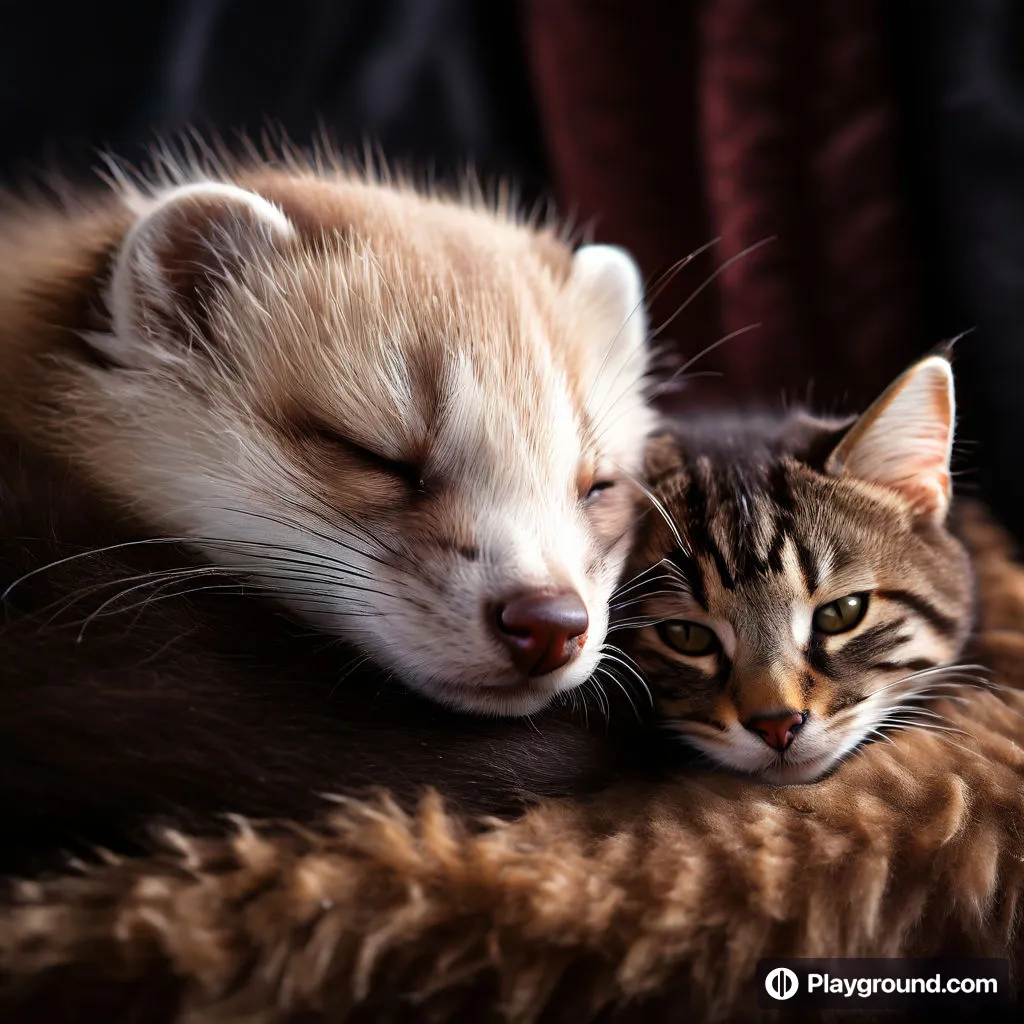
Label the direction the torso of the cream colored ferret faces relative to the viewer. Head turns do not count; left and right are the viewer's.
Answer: facing the viewer and to the right of the viewer
